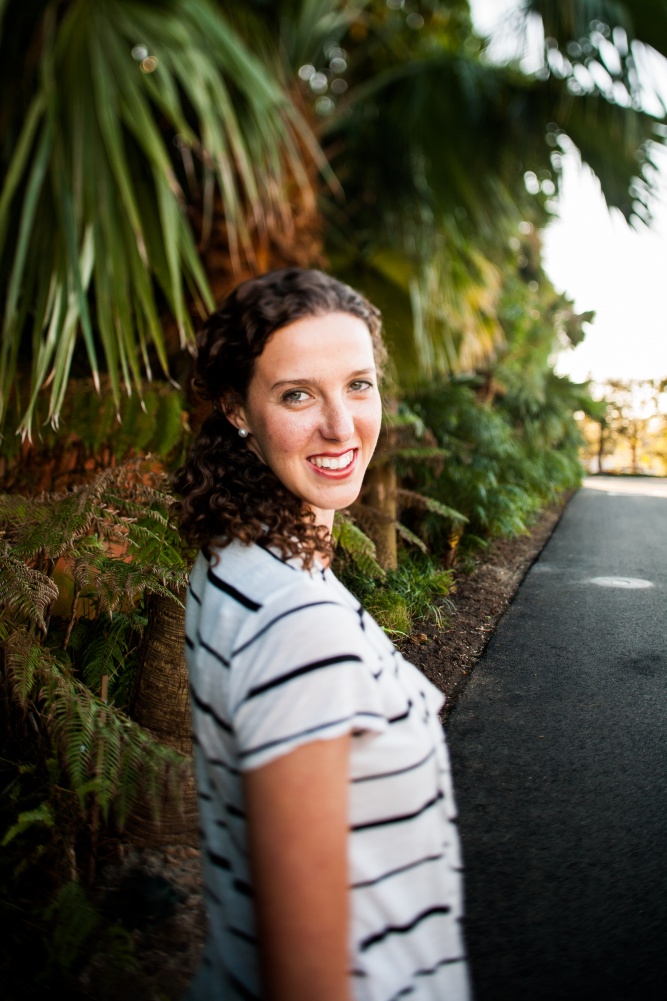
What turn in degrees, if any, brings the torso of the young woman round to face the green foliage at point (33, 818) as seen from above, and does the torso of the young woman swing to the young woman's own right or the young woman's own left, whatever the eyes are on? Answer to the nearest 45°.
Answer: approximately 135° to the young woman's own left

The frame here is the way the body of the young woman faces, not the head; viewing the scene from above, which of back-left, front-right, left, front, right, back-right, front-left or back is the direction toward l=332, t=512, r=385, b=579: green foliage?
left

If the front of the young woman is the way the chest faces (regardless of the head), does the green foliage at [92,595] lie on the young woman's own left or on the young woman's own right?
on the young woman's own left

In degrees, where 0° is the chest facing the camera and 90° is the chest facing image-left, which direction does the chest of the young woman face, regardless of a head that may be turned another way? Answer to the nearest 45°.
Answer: approximately 270°

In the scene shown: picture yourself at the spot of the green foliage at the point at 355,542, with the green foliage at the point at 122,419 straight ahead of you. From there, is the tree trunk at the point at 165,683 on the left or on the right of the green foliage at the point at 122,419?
left

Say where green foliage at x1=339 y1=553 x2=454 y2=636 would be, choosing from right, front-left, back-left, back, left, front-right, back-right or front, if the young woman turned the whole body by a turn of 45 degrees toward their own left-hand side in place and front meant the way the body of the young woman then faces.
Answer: front-left

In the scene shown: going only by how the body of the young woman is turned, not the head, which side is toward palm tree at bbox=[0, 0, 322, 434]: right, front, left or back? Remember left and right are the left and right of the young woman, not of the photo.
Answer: left

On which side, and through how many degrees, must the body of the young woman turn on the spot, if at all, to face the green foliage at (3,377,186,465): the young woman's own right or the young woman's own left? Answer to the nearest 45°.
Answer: approximately 90° to the young woman's own left
